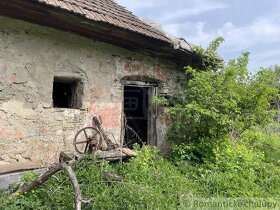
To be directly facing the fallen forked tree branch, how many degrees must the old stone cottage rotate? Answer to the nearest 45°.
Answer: approximately 45° to its right

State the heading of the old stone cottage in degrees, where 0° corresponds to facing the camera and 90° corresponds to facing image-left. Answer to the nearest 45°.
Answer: approximately 315°

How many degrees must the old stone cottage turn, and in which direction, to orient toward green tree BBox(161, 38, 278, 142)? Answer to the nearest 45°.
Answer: approximately 45° to its left
